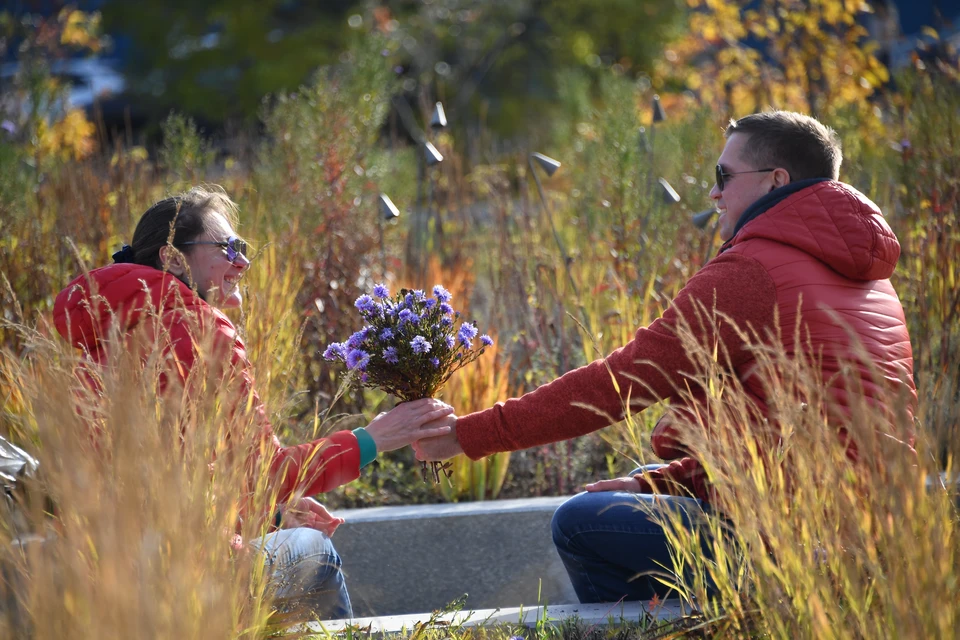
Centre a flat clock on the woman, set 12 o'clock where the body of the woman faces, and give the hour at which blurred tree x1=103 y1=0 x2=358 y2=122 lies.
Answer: The blurred tree is roughly at 9 o'clock from the woman.

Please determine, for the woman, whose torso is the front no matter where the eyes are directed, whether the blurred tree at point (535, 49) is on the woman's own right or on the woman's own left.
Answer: on the woman's own left

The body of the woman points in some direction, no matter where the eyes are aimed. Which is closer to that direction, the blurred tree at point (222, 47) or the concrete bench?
the concrete bench

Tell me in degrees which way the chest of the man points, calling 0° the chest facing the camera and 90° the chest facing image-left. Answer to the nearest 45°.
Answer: approximately 90°

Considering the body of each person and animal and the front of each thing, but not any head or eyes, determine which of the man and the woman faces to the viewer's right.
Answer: the woman

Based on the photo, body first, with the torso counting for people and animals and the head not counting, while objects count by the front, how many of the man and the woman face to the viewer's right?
1

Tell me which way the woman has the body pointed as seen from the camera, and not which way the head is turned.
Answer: to the viewer's right

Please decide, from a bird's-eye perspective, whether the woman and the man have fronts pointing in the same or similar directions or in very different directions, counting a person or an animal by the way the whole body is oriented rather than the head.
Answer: very different directions

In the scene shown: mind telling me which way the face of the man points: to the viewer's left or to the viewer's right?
to the viewer's left
